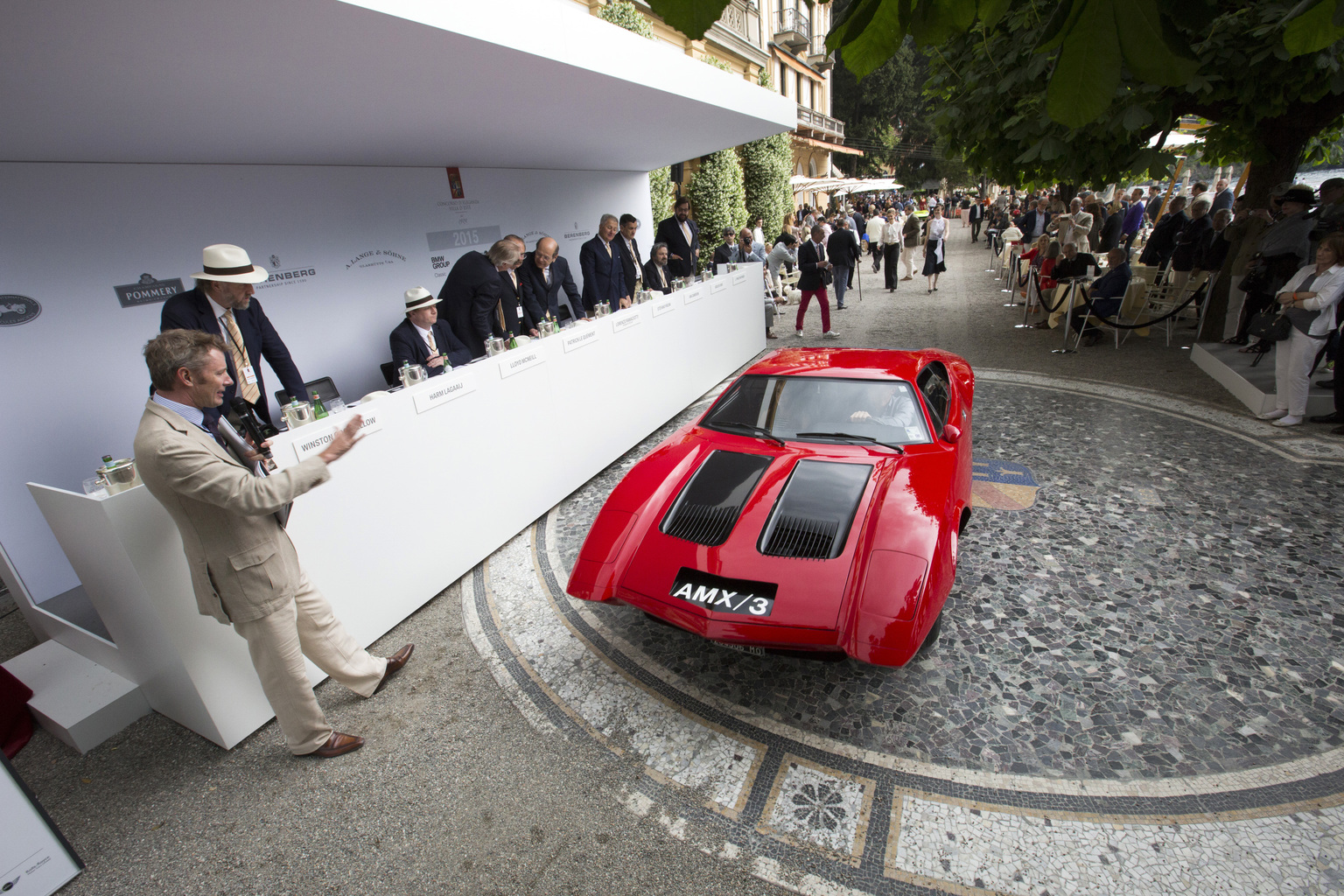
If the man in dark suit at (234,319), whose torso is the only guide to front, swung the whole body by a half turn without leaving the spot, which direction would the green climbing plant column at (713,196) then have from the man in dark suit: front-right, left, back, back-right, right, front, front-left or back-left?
right

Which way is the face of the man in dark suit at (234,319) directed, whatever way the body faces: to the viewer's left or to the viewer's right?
to the viewer's right

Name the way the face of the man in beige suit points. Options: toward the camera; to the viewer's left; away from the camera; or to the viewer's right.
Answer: to the viewer's right

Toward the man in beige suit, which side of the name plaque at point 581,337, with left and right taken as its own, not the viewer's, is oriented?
right

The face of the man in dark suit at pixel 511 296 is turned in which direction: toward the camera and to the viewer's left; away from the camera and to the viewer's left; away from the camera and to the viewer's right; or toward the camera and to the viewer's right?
toward the camera and to the viewer's right

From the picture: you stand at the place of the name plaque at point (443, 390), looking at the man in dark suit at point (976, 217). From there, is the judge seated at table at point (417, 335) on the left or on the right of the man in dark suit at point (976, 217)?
left

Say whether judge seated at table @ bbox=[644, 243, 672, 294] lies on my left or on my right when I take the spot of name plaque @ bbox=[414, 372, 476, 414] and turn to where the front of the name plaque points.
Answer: on my left

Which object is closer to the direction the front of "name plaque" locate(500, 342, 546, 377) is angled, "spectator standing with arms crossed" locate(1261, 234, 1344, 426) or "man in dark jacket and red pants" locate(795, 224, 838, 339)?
the spectator standing with arms crossed

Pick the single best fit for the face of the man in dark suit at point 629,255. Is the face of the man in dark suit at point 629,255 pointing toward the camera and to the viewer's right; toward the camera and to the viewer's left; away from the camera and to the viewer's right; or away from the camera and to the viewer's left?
toward the camera and to the viewer's right

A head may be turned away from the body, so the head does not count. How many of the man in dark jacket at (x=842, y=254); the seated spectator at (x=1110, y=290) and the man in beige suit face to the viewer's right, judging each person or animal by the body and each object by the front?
1

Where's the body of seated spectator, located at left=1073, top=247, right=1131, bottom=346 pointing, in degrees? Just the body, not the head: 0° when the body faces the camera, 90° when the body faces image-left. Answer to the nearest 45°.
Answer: approximately 90°

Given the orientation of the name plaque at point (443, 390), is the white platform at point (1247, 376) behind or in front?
in front
